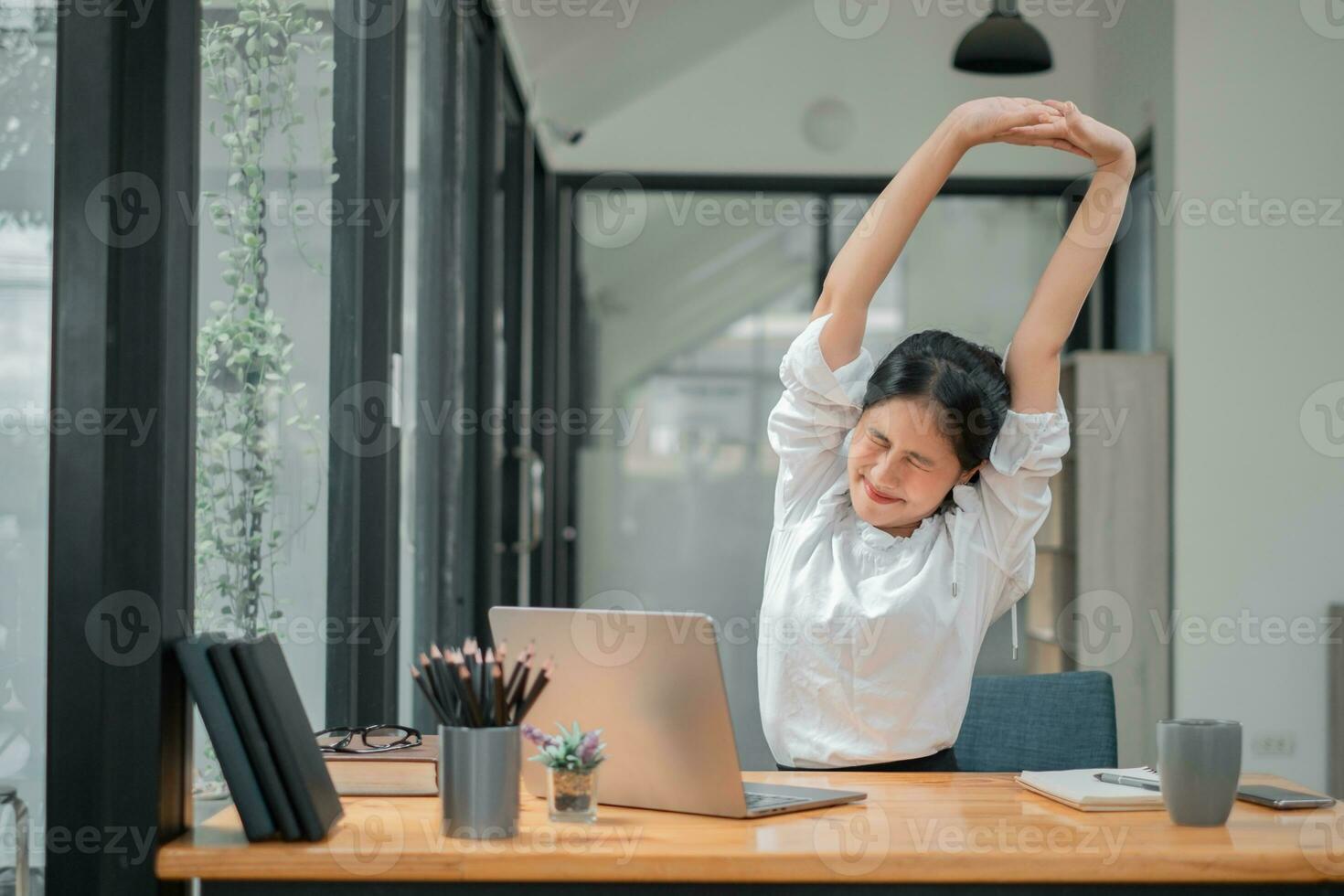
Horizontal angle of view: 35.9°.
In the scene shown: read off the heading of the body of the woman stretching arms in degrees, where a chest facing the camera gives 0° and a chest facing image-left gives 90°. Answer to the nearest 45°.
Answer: approximately 45°

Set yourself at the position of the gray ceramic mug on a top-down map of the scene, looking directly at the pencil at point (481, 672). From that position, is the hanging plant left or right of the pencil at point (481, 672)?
right

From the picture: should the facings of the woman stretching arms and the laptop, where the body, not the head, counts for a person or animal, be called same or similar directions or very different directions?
very different directions

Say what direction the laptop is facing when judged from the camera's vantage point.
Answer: facing away from the viewer and to the right of the viewer
